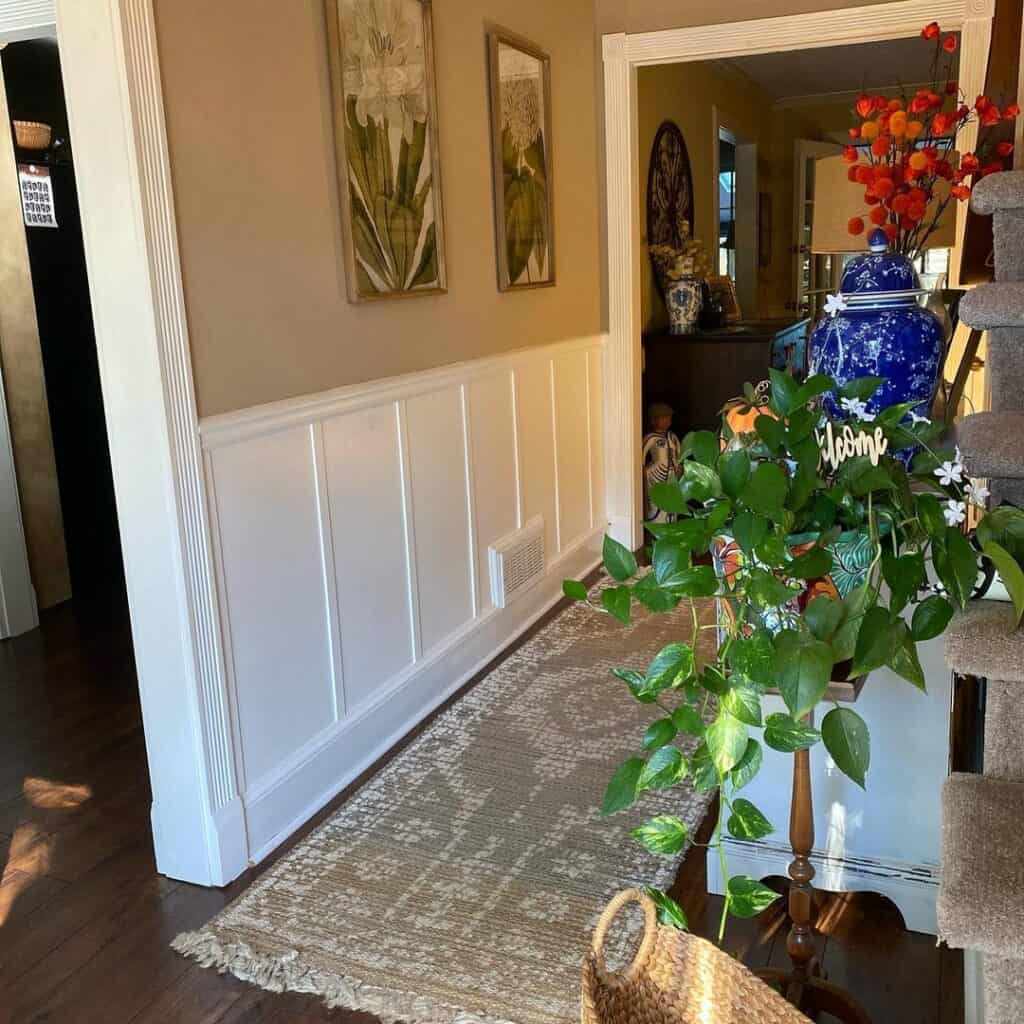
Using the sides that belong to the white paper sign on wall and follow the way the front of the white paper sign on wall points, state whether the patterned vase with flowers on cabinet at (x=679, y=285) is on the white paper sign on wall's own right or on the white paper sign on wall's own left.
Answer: on the white paper sign on wall's own left

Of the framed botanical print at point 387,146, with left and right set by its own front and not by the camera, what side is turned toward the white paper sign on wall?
back

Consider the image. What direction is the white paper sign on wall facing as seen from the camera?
toward the camera

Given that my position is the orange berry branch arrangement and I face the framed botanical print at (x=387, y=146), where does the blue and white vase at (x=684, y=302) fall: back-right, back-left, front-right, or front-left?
front-right

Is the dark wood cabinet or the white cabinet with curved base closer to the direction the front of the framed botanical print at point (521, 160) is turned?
the white cabinet with curved base

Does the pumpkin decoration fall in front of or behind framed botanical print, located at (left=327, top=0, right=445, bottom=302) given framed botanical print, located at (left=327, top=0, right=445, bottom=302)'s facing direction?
in front

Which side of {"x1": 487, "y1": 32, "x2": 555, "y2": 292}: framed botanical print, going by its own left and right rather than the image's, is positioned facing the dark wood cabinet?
left

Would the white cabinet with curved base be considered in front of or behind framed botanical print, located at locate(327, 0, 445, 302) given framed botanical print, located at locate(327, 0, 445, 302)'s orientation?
in front

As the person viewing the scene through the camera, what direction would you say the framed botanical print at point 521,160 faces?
facing the viewer and to the right of the viewer
